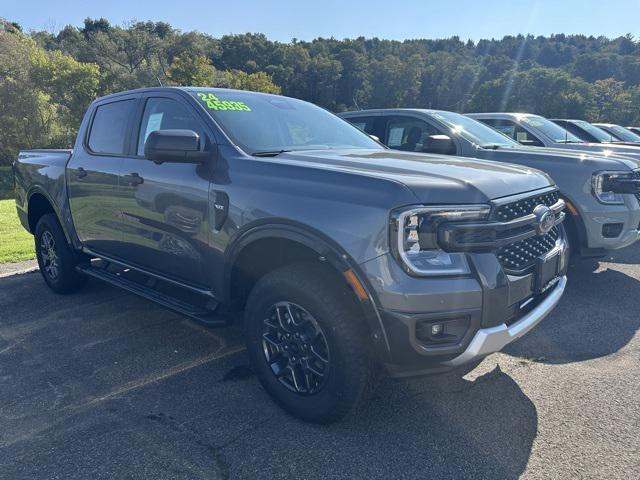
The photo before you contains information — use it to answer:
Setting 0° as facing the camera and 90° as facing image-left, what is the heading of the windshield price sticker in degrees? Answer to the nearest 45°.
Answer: approximately 315°

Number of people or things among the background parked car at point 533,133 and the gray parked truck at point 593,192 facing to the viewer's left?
0

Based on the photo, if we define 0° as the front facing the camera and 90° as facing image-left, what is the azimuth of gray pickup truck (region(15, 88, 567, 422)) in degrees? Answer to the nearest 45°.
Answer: approximately 315°

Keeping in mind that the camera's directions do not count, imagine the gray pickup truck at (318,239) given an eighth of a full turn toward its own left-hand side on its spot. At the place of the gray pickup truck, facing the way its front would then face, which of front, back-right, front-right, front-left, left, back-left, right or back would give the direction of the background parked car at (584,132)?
front-left

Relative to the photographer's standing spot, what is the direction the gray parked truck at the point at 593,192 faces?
facing the viewer and to the right of the viewer

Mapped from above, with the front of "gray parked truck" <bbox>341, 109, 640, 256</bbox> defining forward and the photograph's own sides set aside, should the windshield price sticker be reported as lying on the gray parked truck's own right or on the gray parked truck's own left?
on the gray parked truck's own right

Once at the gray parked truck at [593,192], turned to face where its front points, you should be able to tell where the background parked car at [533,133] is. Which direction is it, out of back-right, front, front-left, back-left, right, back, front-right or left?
back-left

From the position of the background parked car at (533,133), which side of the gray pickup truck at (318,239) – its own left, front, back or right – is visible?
left

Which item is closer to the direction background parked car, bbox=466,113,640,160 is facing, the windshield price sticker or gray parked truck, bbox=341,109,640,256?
the gray parked truck

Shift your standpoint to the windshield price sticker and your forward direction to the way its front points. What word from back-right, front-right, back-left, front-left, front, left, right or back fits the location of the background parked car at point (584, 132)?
left

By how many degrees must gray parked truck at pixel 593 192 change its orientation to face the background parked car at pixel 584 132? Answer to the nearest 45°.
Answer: approximately 135° to its left

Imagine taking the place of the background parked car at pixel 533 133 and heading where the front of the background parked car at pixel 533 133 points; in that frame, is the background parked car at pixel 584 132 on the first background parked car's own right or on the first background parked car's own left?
on the first background parked car's own left
